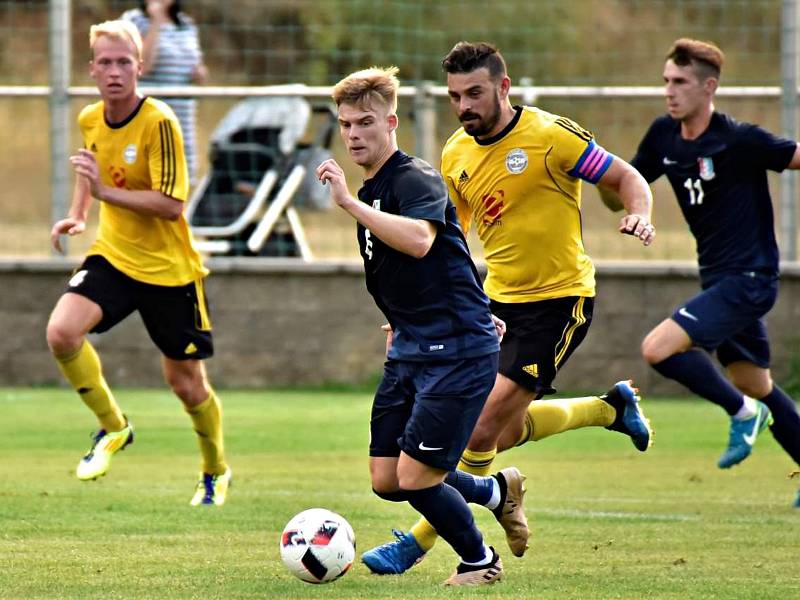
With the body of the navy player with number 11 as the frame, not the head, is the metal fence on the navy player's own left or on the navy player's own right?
on the navy player's own right

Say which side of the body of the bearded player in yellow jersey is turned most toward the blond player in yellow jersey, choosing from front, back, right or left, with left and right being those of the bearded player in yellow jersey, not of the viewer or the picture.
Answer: right

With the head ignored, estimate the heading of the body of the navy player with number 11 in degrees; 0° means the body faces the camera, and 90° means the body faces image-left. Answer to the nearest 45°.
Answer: approximately 45°

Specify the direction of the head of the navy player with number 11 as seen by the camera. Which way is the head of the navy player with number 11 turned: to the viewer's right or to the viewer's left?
to the viewer's left

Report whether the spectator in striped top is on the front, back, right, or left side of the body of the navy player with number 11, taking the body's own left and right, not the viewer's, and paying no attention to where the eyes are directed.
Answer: right

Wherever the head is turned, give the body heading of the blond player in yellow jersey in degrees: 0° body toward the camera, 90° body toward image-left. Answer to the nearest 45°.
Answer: approximately 45°

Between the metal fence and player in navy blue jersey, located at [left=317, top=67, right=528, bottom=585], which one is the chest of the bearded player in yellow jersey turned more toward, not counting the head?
the player in navy blue jersey

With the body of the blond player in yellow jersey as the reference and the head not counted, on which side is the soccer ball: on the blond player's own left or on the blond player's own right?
on the blond player's own left

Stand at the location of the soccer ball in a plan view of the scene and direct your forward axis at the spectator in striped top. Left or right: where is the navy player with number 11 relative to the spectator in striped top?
right

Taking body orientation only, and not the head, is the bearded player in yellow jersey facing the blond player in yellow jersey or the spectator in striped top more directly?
the blond player in yellow jersey
